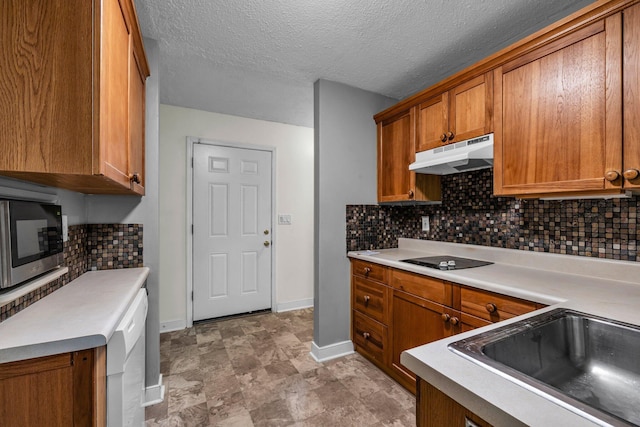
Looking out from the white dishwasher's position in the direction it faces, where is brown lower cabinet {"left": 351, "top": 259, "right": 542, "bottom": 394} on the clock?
The brown lower cabinet is roughly at 12 o'clock from the white dishwasher.

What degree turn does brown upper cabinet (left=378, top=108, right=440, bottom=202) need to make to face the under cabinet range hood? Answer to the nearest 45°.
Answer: approximately 90° to its left

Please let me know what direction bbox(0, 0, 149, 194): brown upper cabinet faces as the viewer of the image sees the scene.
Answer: facing to the right of the viewer

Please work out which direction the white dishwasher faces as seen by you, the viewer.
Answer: facing to the right of the viewer

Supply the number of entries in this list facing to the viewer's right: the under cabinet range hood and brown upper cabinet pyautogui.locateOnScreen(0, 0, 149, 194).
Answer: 1

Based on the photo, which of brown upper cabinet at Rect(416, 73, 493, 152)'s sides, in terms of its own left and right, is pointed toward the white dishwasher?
front

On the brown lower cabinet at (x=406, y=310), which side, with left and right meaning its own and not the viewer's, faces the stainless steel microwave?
front

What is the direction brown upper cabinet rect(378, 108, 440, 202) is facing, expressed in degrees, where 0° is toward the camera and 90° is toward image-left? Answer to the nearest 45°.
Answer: approximately 45°

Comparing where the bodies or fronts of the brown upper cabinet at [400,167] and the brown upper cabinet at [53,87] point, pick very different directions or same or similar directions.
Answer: very different directions

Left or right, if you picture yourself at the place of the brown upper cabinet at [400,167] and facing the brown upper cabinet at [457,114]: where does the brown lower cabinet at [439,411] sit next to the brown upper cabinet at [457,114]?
right

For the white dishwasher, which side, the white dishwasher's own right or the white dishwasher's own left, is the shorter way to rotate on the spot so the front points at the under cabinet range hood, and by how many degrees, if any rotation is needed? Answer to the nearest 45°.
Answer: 0° — it already faces it

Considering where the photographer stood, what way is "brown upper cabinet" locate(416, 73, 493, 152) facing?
facing the viewer and to the left of the viewer
